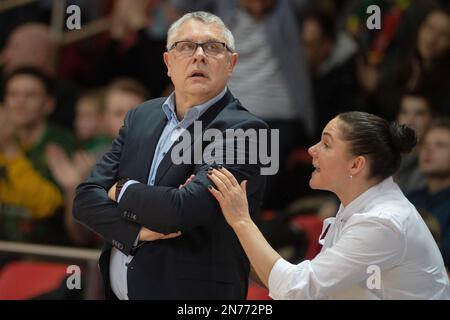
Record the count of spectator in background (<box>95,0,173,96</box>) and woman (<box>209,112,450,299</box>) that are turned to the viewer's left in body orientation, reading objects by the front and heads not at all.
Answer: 1

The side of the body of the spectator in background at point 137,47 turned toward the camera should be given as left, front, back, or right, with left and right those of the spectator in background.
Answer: front

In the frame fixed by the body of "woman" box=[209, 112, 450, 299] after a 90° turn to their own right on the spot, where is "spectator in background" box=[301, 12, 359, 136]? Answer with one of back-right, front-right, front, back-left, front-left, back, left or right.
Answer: front

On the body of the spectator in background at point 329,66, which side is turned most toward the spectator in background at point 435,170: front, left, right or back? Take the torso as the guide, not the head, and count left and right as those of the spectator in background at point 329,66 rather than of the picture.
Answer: left

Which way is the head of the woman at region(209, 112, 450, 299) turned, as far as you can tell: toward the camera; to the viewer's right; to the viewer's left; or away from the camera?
to the viewer's left

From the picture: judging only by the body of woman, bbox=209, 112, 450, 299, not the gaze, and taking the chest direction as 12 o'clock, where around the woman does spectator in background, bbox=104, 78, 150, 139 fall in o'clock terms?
The spectator in background is roughly at 2 o'clock from the woman.

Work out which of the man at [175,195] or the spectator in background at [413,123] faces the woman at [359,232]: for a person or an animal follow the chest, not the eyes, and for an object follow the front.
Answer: the spectator in background

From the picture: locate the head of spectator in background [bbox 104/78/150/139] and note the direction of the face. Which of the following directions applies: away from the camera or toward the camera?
toward the camera

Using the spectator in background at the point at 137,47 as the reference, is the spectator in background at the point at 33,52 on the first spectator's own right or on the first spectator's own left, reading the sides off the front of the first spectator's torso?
on the first spectator's own right

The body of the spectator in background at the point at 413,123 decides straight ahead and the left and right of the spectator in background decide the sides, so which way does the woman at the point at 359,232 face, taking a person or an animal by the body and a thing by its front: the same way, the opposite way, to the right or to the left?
to the right

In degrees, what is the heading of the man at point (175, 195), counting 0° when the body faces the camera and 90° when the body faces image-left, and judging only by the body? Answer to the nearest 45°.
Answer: approximately 45°

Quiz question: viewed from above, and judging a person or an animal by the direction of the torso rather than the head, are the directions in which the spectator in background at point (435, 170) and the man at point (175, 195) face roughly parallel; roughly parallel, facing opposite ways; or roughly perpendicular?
roughly parallel

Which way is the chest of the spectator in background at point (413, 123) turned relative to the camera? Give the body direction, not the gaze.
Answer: toward the camera

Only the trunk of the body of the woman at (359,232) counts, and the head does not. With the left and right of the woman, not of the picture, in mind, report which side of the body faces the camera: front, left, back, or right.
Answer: left

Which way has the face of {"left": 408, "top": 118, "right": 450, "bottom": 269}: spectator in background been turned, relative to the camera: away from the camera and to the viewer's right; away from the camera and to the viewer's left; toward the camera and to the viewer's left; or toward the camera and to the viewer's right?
toward the camera and to the viewer's left
